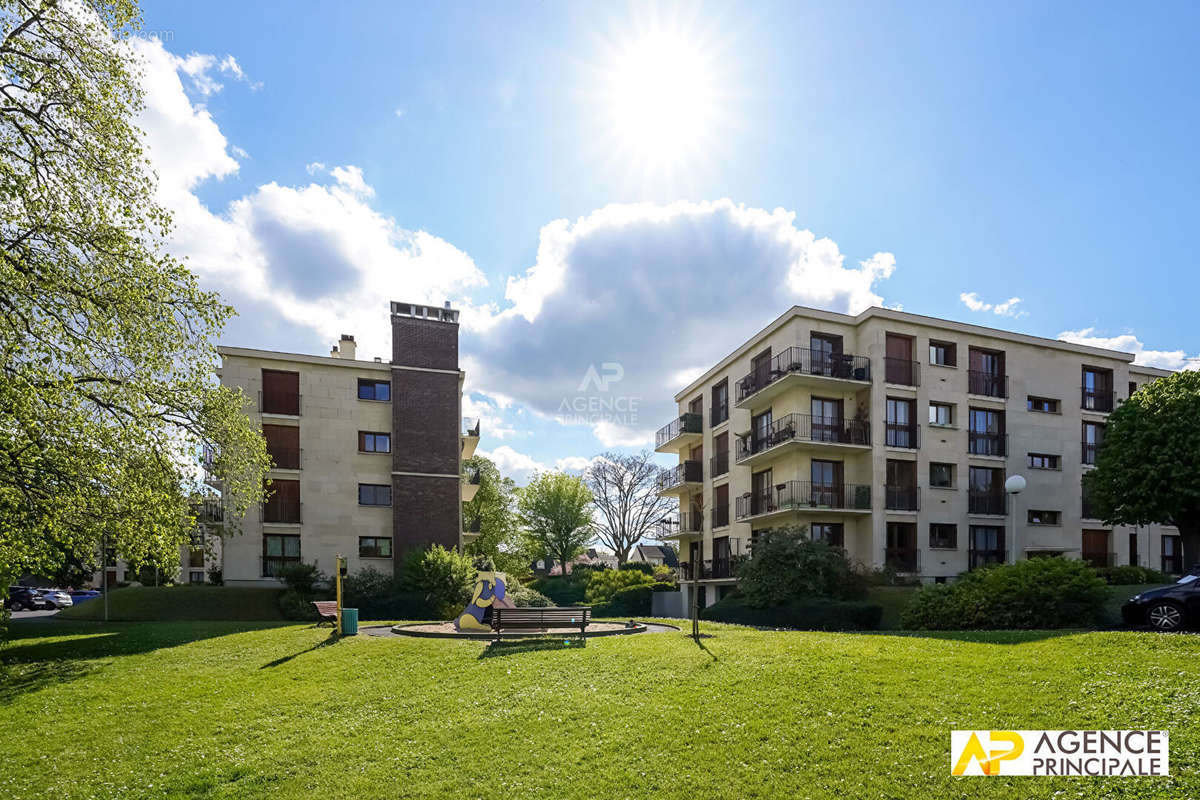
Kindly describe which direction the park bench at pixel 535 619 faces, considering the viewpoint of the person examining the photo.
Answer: facing away from the viewer

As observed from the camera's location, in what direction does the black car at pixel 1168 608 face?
facing to the left of the viewer

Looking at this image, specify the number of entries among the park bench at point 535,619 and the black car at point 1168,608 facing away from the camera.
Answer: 1

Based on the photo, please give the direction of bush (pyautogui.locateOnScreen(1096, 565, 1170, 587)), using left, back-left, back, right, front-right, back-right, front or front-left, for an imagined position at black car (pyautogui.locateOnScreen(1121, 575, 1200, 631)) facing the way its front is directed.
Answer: right

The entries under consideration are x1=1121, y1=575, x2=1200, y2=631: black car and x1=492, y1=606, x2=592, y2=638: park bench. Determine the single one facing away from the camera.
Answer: the park bench

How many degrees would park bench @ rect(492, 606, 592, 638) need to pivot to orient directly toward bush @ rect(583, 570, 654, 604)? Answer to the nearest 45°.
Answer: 0° — it already faces it

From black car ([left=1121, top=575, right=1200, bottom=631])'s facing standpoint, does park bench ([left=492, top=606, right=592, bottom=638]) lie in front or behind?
in front

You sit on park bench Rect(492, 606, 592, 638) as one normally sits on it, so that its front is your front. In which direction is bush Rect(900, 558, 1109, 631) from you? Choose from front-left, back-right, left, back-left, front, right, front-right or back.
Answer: right
